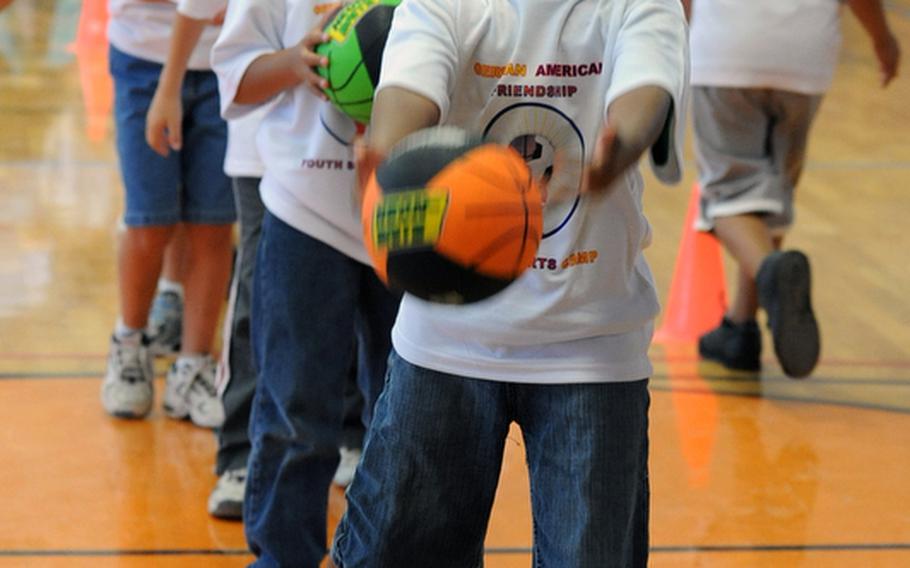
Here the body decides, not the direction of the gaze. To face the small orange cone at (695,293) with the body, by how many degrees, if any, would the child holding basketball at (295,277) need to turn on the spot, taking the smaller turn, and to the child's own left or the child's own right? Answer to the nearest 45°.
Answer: approximately 90° to the child's own left

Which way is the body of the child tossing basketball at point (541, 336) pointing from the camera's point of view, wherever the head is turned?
toward the camera

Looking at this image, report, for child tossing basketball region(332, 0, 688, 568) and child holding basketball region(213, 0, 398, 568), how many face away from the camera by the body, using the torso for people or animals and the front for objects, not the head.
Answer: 0

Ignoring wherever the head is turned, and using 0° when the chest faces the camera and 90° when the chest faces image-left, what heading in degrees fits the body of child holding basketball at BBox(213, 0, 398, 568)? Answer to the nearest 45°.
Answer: approximately 315°

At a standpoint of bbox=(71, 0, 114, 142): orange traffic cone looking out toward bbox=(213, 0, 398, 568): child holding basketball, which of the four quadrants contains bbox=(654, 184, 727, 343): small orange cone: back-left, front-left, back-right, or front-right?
front-left

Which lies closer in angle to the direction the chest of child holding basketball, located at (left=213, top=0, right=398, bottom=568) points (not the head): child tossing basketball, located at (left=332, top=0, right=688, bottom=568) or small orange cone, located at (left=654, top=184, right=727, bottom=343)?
the child tossing basketball

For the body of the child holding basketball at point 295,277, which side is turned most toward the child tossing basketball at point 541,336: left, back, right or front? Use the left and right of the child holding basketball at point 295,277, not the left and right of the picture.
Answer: front

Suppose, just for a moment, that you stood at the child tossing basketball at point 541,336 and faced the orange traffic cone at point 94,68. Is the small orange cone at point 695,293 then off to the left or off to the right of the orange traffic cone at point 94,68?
right

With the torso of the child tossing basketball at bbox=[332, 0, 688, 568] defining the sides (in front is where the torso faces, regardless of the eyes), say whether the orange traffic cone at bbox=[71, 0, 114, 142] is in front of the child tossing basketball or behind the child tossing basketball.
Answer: behind

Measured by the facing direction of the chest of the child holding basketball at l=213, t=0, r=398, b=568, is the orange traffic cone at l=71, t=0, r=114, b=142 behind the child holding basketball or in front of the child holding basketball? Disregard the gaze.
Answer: behind

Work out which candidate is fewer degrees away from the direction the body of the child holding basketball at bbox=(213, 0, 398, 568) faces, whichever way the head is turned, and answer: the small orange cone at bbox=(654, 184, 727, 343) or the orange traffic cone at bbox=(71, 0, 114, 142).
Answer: the small orange cone
